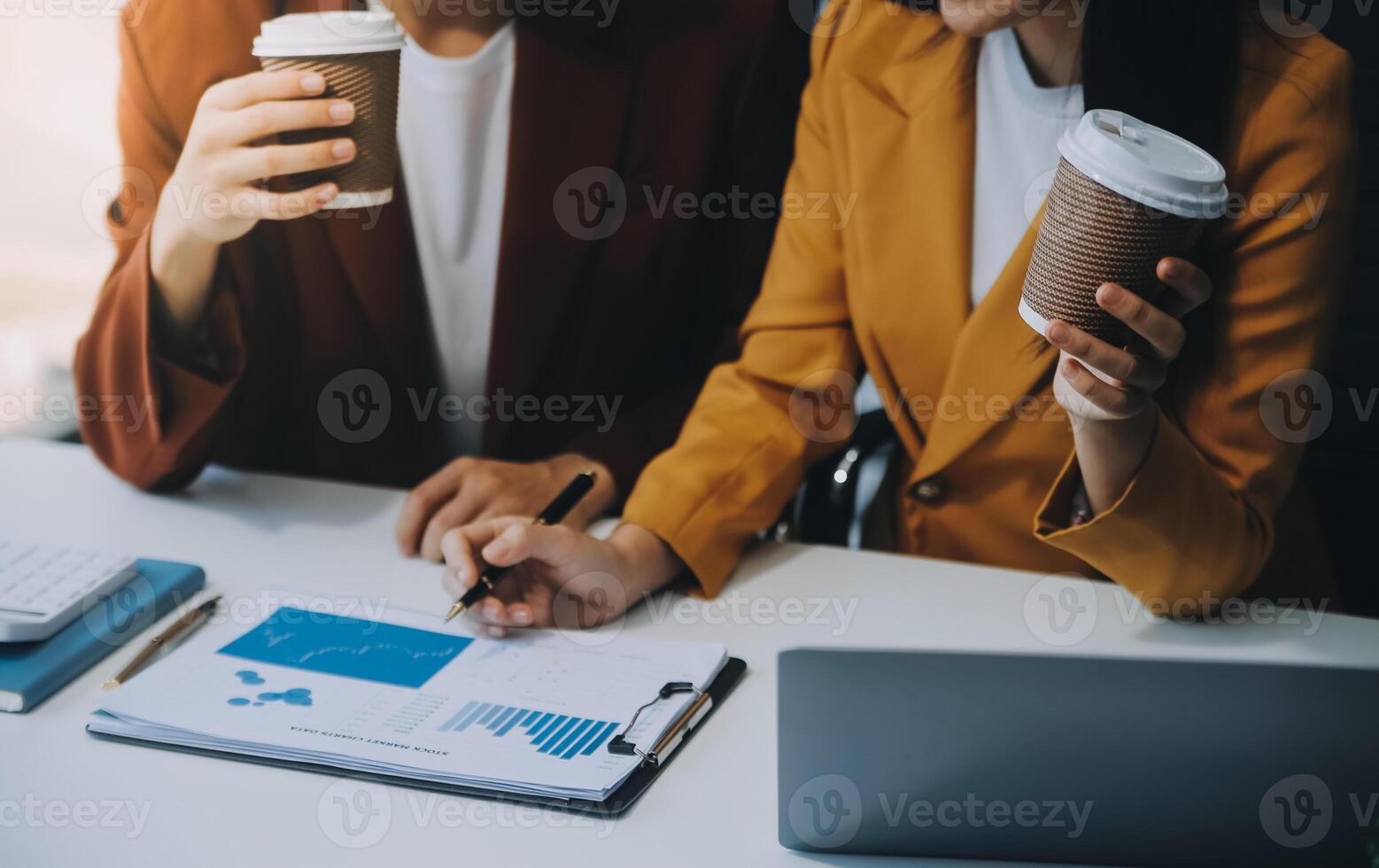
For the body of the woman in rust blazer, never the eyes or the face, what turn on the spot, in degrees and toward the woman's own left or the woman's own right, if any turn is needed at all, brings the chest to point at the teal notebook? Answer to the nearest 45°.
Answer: approximately 45° to the woman's own right

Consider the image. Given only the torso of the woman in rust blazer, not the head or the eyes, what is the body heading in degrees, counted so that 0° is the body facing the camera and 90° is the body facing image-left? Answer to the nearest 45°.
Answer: approximately 0°

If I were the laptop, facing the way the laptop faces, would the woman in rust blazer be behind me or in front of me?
in front

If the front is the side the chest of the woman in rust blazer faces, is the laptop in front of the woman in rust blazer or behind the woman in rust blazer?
in front

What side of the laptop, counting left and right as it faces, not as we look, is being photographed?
back

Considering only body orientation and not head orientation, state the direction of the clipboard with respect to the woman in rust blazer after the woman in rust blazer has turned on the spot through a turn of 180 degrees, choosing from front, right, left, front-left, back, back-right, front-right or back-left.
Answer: back

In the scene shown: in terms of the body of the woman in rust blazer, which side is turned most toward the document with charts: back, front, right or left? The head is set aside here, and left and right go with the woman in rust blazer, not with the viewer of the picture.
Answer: front

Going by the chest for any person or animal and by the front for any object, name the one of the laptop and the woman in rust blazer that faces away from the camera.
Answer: the laptop

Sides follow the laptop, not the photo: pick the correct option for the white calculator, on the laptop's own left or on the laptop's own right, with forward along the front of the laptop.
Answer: on the laptop's own left

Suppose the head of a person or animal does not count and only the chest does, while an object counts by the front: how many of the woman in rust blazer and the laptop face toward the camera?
1
